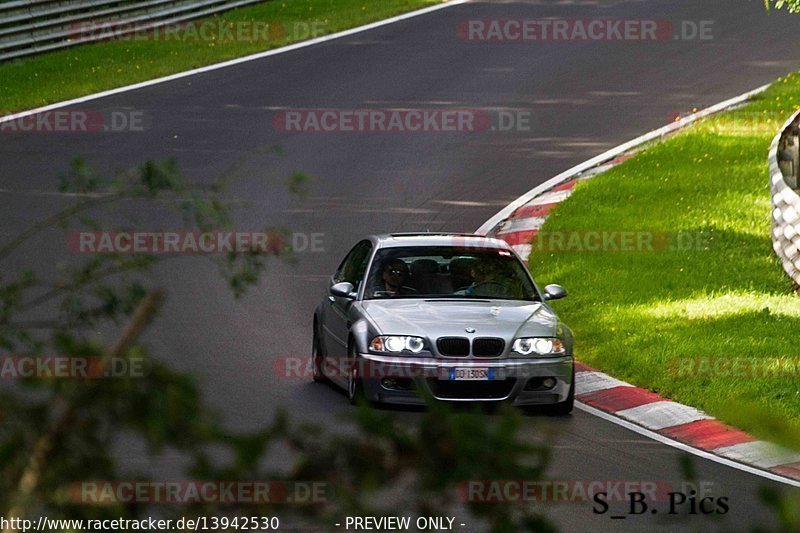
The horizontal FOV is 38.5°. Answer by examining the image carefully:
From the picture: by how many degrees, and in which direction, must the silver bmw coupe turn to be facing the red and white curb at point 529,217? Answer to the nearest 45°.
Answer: approximately 180°

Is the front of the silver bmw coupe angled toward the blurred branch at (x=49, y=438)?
yes

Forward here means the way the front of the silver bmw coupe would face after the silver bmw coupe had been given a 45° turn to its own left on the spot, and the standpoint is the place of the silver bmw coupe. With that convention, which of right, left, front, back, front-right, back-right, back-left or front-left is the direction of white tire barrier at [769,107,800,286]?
left

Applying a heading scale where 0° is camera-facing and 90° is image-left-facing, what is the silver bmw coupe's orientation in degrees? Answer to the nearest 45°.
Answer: approximately 0°

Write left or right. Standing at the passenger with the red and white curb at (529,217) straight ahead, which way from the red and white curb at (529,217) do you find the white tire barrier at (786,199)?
right

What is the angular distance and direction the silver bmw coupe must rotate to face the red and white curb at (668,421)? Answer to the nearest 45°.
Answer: approximately 90° to its left

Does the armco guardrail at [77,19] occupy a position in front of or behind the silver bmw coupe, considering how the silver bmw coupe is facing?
behind
